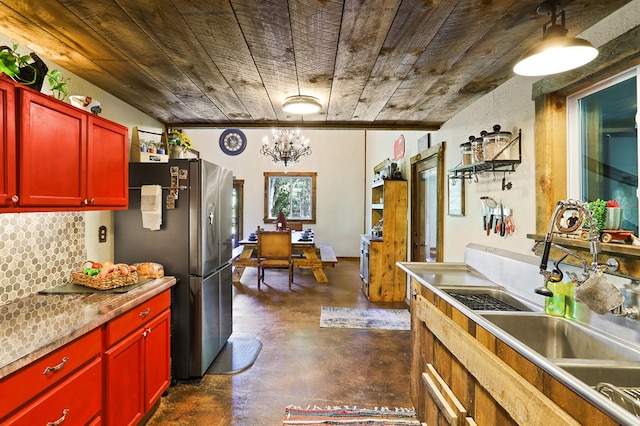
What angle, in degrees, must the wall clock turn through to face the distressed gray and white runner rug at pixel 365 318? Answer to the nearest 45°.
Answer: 0° — it already faces it

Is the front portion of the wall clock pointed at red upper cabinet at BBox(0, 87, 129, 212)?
yes

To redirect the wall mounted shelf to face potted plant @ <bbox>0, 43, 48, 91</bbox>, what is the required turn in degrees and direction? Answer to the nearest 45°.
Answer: approximately 45° to its left

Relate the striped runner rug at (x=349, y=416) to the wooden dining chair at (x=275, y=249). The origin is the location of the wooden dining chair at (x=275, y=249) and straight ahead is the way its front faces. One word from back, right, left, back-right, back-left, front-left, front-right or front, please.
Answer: back

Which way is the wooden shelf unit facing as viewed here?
to the viewer's left

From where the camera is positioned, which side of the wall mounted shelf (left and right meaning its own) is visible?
left

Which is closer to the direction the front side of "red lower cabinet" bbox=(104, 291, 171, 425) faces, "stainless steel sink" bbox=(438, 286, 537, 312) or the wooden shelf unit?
the stainless steel sink

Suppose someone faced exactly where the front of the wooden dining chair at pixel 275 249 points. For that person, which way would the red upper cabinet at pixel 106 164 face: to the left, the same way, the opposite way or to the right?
to the right

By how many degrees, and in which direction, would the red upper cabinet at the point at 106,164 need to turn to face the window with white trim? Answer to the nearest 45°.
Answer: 0° — it already faces it

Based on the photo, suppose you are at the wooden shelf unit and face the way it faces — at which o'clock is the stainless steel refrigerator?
The stainless steel refrigerator is roughly at 10 o'clock from the wooden shelf unit.

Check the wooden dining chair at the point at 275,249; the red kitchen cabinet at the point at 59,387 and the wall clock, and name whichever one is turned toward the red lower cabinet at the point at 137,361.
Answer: the wall clock

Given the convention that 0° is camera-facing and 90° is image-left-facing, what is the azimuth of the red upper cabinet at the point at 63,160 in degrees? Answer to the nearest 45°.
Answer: approximately 315°

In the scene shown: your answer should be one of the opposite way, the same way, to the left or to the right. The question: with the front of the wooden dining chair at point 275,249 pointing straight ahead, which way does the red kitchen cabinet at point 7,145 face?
to the right

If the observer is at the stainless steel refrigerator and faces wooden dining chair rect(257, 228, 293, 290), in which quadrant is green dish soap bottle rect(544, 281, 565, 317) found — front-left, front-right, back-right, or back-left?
back-right

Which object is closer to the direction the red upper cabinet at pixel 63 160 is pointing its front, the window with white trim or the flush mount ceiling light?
the window with white trim
